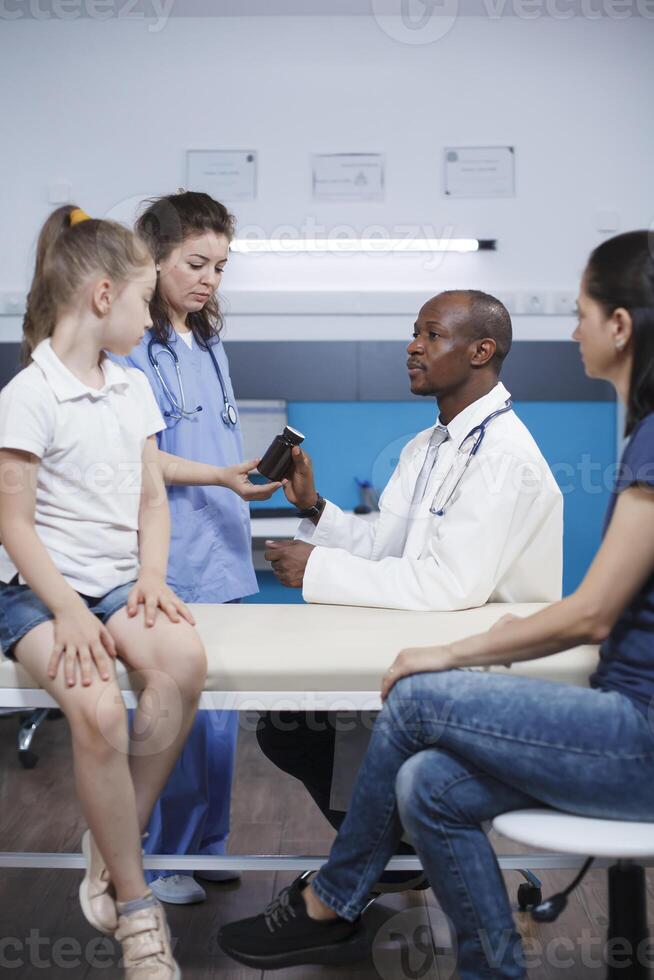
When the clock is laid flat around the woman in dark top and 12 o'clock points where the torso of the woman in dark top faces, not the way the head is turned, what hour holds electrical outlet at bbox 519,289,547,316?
The electrical outlet is roughly at 3 o'clock from the woman in dark top.

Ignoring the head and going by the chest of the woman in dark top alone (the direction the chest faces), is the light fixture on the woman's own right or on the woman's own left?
on the woman's own right

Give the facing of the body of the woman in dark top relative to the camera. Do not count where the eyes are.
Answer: to the viewer's left

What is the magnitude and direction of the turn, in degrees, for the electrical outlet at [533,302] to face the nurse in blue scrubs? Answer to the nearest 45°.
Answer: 0° — it already faces them

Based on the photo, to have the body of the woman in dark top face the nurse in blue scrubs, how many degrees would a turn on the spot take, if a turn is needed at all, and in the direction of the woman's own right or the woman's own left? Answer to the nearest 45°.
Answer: approximately 45° to the woman's own right

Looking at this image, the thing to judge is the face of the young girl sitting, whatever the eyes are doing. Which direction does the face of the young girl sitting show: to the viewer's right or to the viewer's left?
to the viewer's right

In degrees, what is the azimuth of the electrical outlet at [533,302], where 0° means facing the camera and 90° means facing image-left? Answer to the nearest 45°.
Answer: approximately 0°

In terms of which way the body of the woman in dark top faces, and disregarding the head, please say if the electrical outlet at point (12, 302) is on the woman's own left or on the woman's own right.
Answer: on the woman's own right

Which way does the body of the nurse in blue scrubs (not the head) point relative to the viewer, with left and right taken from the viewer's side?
facing the viewer and to the right of the viewer

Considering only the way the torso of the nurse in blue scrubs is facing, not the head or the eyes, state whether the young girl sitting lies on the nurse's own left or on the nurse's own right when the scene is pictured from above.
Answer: on the nurse's own right

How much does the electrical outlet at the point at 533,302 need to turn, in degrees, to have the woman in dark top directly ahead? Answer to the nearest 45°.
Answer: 0° — it already faces them

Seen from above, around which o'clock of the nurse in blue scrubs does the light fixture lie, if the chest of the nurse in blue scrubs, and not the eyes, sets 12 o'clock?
The light fixture is roughly at 8 o'clock from the nurse in blue scrubs.

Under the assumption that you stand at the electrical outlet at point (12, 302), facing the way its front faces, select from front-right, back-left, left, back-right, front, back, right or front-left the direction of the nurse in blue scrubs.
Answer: front

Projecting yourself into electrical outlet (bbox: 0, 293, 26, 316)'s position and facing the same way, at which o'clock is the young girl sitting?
The young girl sitting is roughly at 12 o'clock from the electrical outlet.

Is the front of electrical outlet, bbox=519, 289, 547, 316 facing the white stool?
yes
